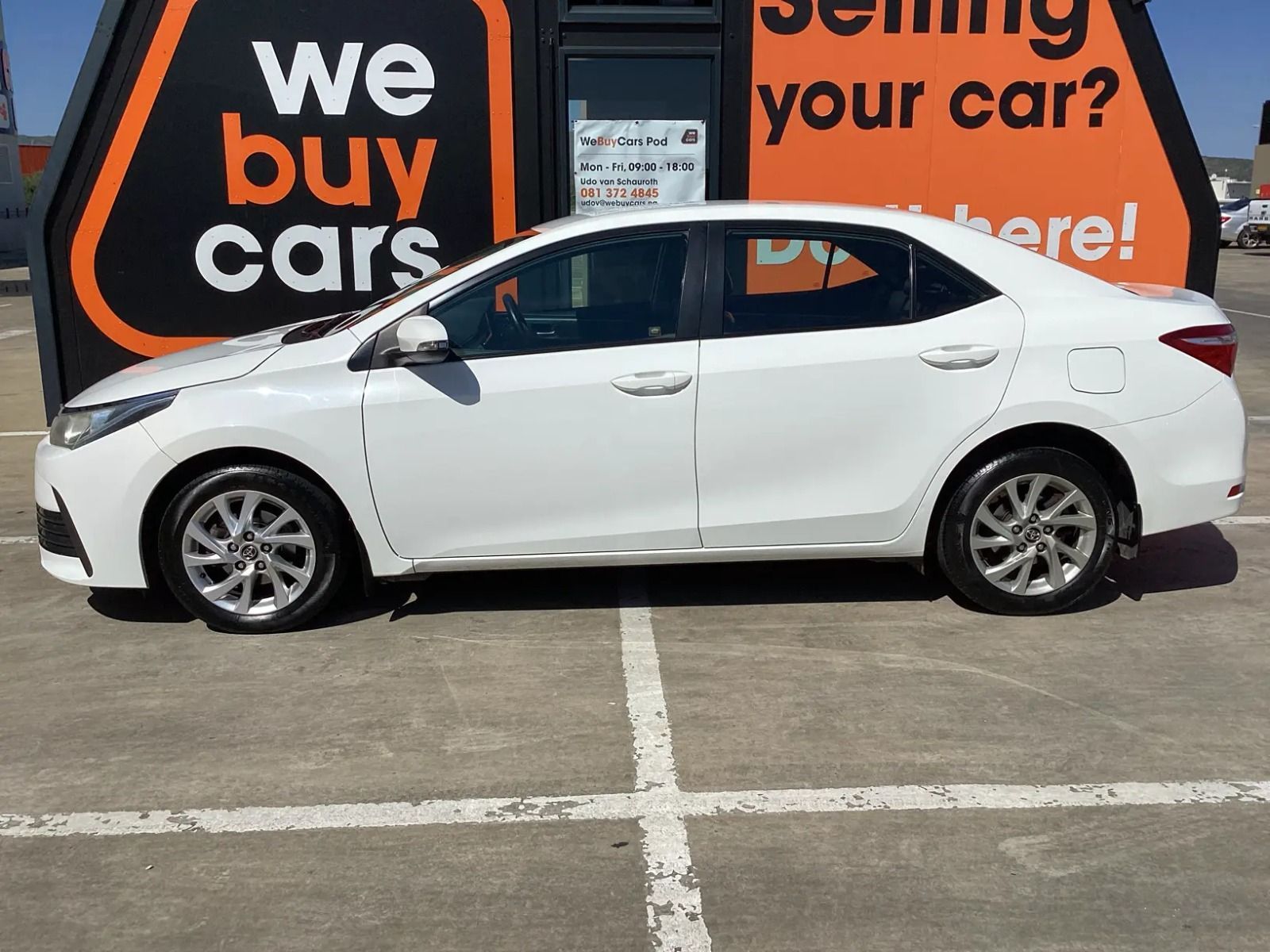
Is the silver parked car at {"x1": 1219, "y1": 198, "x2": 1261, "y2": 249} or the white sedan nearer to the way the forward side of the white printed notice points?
the white sedan

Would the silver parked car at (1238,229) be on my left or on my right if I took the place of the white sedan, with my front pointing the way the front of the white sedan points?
on my right

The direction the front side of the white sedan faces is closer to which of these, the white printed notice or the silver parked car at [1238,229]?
the white printed notice

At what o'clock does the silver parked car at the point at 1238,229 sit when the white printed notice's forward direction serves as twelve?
The silver parked car is roughly at 7 o'clock from the white printed notice.

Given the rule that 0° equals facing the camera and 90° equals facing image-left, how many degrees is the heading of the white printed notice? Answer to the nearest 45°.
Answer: approximately 0°

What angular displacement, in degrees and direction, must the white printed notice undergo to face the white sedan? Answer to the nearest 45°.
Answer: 0° — it already faces it

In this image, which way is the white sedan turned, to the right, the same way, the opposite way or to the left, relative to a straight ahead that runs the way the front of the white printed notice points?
to the right

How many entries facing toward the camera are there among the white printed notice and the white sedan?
1

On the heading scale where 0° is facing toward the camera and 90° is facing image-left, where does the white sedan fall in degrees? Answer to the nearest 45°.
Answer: approximately 90°
